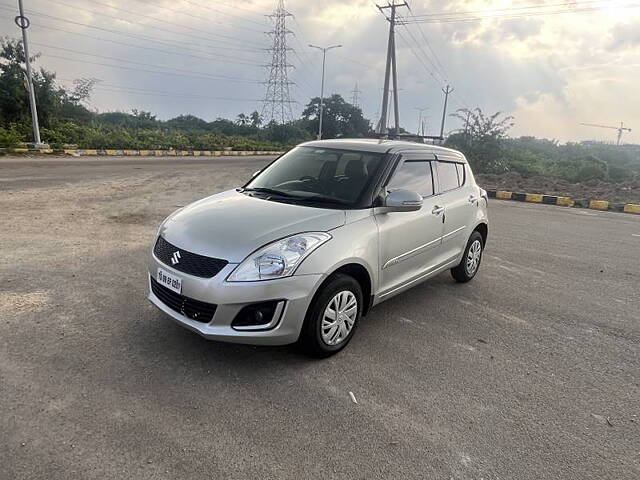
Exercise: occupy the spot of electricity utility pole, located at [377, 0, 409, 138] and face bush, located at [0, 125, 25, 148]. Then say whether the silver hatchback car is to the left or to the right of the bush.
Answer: left

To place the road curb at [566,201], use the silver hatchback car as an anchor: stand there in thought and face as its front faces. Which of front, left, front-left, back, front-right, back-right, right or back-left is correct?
back

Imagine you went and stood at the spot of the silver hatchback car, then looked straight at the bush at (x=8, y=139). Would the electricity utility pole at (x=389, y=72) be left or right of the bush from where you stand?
right

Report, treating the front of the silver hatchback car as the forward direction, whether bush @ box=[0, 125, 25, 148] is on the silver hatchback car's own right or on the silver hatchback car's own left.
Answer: on the silver hatchback car's own right

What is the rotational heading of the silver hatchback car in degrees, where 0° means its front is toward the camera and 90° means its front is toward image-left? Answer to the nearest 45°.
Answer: approximately 45°

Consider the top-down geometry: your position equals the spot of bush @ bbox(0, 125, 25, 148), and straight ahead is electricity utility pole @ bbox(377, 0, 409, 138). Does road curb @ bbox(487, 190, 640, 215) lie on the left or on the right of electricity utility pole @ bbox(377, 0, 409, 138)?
right

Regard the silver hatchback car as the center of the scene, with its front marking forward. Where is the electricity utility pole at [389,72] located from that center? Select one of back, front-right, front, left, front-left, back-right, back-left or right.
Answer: back-right
